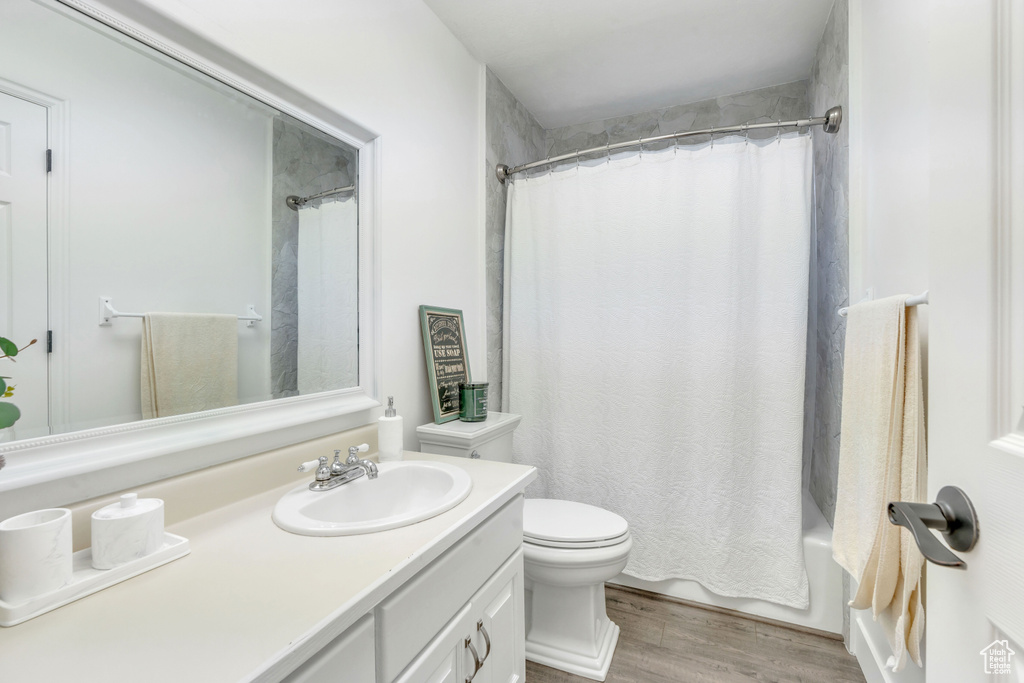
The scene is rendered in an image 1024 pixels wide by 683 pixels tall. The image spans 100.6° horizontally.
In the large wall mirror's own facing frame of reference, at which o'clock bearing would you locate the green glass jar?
The green glass jar is roughly at 10 o'clock from the large wall mirror.

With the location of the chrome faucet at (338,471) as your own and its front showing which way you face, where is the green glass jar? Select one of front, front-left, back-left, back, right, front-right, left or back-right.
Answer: left

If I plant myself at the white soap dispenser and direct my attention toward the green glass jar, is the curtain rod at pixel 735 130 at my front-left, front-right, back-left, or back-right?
front-right

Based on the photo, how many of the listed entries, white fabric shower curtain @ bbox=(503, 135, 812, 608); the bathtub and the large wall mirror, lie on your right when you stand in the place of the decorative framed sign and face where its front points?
1

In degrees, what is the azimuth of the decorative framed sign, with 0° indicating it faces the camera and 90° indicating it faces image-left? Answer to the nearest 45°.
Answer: approximately 315°

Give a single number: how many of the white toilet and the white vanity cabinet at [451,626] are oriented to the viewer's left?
0

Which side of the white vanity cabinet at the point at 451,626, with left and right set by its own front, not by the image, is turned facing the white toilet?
left

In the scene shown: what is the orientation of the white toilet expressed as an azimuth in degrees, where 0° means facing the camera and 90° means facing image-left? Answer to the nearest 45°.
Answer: approximately 315°

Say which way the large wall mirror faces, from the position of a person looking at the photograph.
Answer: facing the viewer and to the right of the viewer

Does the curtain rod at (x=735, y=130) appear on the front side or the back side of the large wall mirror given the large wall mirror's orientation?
on the front side

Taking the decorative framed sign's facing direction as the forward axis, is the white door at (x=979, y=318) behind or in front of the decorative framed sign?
in front

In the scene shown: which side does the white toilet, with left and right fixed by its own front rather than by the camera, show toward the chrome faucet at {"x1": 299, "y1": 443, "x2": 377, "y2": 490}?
right
